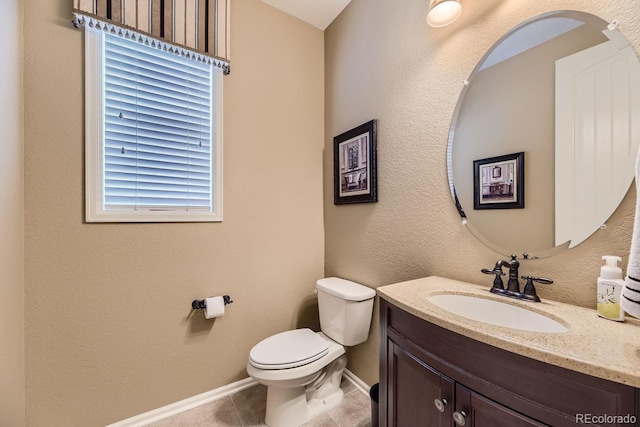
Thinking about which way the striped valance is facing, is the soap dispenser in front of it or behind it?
in front

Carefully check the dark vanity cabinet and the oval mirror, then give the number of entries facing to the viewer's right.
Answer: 0

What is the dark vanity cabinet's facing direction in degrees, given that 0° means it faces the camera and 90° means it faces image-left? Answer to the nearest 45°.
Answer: approximately 45°

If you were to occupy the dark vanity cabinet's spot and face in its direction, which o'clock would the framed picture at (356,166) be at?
The framed picture is roughly at 3 o'clock from the dark vanity cabinet.

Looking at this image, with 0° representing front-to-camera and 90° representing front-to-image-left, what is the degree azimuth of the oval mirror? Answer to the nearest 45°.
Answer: approximately 45°

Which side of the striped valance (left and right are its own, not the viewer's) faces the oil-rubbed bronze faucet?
front

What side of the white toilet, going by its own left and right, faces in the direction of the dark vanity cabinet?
left

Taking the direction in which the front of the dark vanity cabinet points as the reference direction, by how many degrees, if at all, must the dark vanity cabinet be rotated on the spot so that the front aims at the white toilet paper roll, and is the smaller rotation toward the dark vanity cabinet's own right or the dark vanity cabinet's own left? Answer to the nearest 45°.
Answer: approximately 45° to the dark vanity cabinet's own right

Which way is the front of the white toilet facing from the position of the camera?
facing the viewer and to the left of the viewer

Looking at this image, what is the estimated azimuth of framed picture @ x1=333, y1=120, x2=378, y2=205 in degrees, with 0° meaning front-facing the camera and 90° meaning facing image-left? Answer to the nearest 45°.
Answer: approximately 45°

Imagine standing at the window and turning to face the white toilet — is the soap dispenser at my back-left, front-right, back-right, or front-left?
front-right

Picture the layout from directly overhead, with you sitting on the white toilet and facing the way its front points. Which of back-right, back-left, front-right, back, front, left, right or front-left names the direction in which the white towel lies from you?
left

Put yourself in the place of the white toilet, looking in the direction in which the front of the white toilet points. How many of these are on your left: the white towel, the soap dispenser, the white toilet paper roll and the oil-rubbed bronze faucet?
3

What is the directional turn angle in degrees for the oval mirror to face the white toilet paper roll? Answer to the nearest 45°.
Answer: approximately 45° to its right

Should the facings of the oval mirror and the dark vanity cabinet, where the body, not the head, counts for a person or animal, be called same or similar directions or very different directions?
same or similar directions
